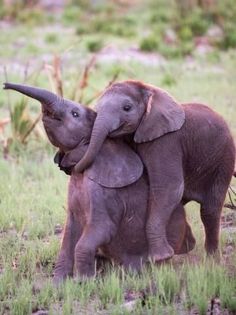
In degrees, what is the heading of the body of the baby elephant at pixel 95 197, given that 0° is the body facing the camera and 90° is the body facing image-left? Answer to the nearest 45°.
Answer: approximately 45°

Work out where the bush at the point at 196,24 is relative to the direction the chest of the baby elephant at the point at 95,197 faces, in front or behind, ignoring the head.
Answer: behind

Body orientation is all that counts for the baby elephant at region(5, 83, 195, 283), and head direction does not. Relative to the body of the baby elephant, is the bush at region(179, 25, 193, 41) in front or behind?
behind

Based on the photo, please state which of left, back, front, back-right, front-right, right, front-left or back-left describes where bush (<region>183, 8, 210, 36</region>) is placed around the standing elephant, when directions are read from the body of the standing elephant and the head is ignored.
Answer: back-right

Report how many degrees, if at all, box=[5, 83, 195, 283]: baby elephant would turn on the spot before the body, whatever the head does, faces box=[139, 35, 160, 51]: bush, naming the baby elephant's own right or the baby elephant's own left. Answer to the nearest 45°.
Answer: approximately 135° to the baby elephant's own right

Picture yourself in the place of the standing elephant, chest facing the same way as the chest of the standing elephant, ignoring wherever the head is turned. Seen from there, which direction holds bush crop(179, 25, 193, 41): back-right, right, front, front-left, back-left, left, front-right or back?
back-right

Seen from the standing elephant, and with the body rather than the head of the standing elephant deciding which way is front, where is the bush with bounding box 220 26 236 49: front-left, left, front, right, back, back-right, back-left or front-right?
back-right

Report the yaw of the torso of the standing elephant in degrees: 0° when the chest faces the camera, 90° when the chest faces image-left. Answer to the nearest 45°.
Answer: approximately 45°

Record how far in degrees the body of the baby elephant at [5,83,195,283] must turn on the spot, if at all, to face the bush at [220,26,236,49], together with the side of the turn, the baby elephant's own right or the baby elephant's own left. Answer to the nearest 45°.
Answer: approximately 135° to the baby elephant's own right

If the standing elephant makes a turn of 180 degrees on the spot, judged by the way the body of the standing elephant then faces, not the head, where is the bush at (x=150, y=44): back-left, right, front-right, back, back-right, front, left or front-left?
front-left
